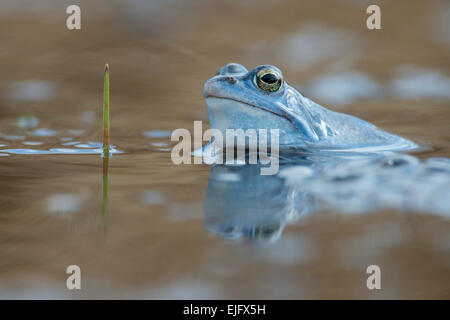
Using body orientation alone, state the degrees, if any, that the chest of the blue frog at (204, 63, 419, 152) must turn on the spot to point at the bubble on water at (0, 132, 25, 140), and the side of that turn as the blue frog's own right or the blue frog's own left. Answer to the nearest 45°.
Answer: approximately 45° to the blue frog's own right

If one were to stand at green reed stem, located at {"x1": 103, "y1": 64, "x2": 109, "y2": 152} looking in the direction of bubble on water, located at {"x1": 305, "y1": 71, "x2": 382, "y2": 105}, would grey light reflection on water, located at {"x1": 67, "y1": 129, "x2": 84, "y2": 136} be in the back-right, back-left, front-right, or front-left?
front-left

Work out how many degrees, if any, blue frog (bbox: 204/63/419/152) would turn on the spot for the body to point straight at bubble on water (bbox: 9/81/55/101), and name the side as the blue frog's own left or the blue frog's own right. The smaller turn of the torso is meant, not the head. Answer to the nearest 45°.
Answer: approximately 90° to the blue frog's own right

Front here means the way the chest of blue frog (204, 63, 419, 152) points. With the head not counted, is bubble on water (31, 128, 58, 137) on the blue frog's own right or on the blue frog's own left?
on the blue frog's own right

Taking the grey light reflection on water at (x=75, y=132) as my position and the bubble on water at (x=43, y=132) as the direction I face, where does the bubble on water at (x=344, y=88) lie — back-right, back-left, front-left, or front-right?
back-right

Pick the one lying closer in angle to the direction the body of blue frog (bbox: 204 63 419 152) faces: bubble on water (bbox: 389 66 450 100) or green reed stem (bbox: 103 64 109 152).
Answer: the green reed stem

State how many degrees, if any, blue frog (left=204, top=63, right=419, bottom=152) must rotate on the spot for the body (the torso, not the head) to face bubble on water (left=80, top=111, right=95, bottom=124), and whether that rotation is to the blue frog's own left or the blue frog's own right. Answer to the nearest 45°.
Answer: approximately 90° to the blue frog's own right
